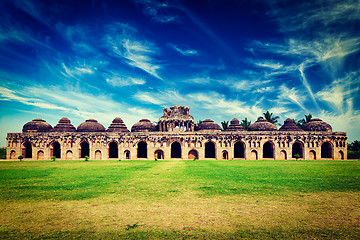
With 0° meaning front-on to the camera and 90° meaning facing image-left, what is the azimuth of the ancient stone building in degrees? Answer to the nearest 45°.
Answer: approximately 0°
